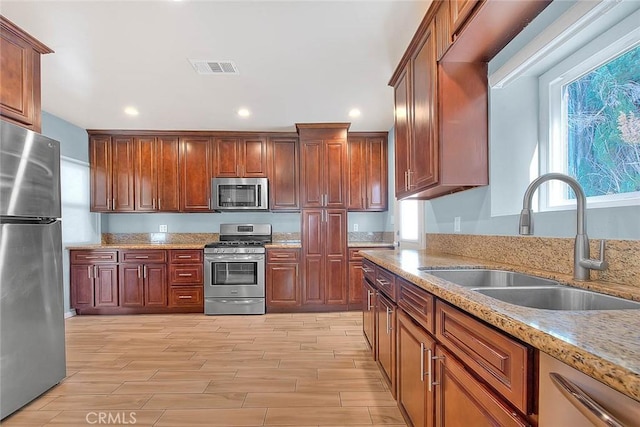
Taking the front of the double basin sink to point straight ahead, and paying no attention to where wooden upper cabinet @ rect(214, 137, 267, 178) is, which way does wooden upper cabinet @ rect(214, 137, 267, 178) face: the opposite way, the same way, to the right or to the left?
to the left

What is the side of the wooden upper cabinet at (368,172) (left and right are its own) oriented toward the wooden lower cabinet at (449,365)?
front

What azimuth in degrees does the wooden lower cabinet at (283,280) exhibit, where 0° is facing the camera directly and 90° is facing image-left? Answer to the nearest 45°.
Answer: approximately 0°

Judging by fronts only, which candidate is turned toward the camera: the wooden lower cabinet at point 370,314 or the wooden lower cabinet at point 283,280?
the wooden lower cabinet at point 283,280

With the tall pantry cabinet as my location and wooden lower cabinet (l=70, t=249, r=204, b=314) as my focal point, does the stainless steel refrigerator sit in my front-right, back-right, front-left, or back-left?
front-left

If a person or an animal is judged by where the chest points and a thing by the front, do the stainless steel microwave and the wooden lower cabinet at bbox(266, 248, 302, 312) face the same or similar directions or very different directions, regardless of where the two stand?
same or similar directions

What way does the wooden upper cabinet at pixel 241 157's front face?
toward the camera

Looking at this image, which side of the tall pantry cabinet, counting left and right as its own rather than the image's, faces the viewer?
front

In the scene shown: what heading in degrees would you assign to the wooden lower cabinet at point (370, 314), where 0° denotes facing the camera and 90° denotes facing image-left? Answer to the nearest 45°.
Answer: approximately 90°

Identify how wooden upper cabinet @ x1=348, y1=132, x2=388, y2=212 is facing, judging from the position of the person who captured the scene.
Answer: facing the viewer

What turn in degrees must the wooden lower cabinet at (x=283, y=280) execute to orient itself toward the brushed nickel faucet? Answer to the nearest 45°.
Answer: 0° — it already faces it
